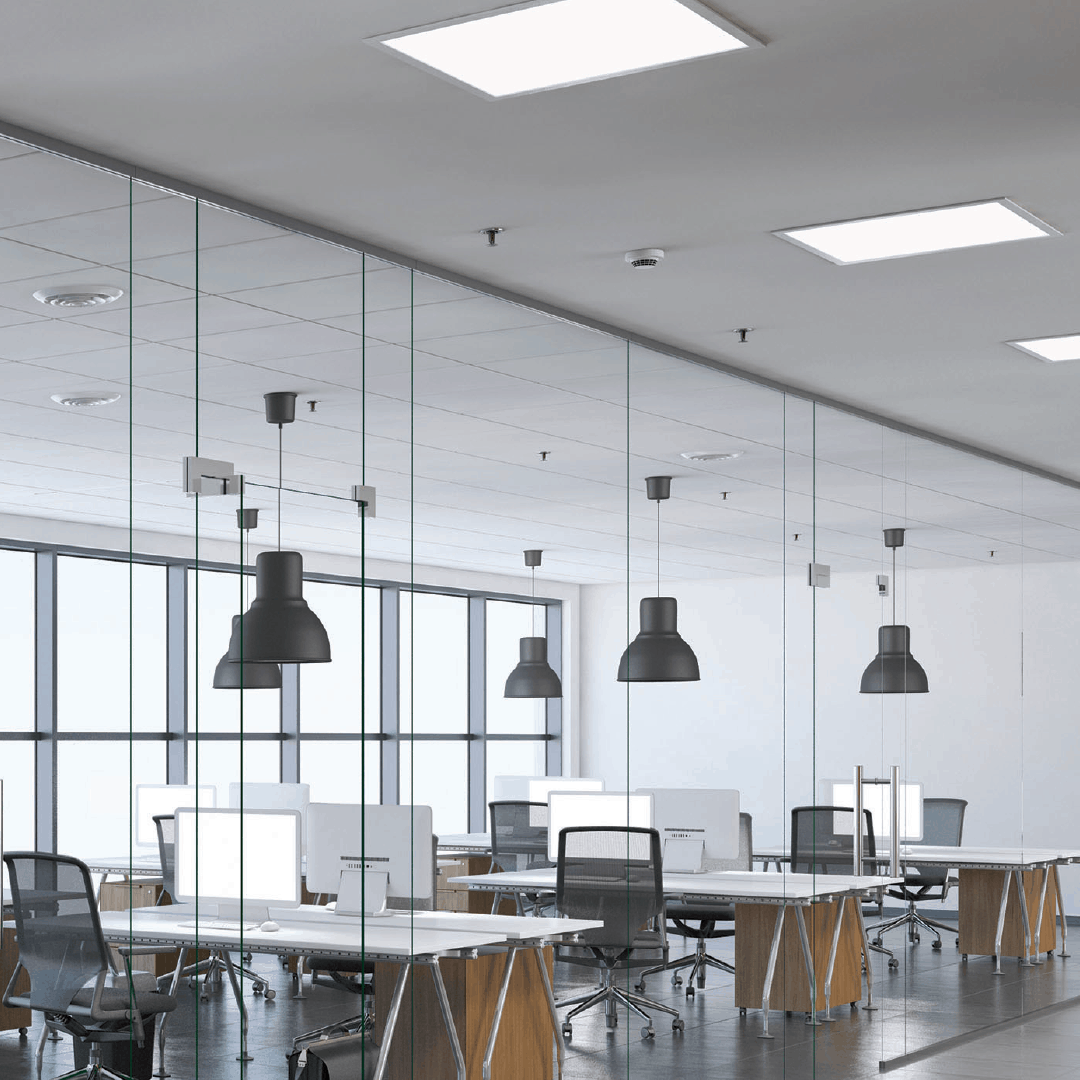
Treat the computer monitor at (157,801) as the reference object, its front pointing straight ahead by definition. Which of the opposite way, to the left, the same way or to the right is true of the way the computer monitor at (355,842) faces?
the opposite way

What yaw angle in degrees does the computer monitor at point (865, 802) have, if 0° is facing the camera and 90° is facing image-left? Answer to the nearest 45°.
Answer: approximately 0°

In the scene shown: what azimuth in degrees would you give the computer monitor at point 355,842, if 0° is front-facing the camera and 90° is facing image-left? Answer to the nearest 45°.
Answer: approximately 180°

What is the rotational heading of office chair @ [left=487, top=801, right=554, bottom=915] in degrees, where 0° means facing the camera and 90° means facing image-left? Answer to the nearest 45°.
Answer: approximately 225°
